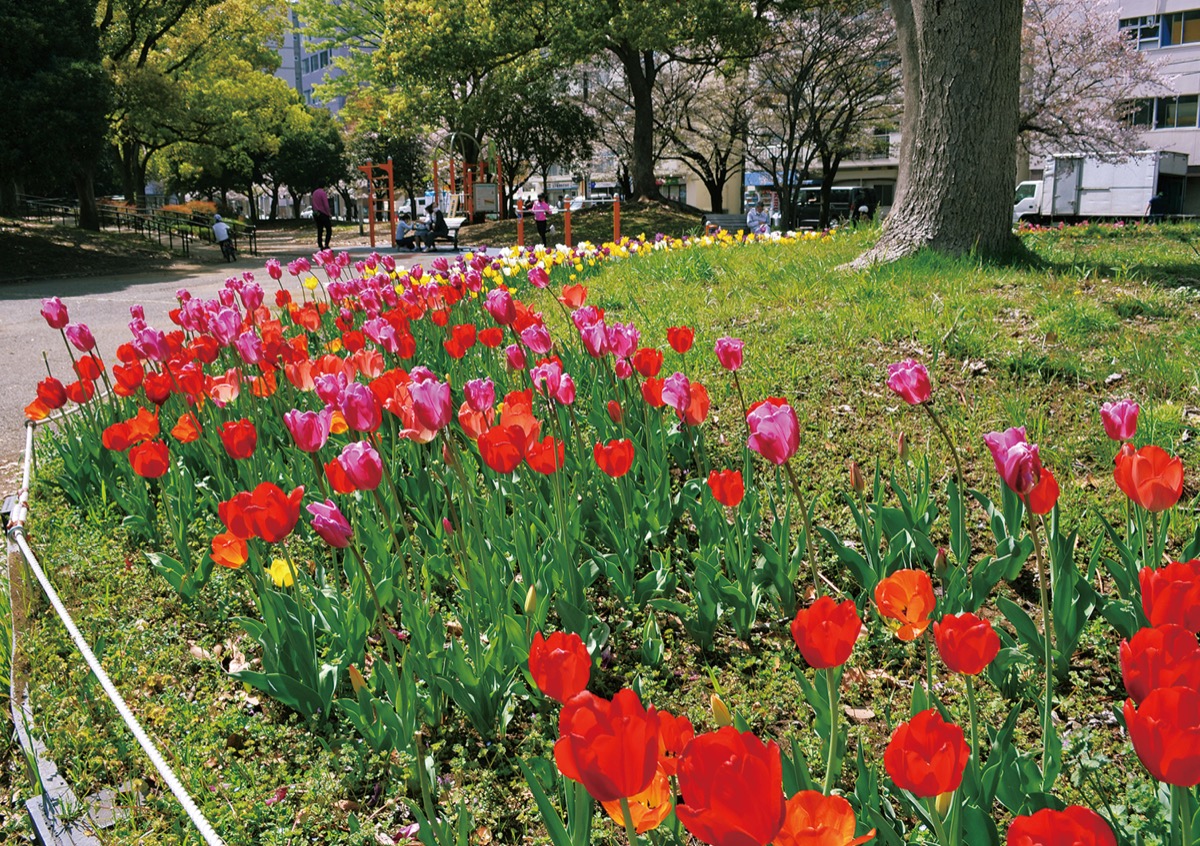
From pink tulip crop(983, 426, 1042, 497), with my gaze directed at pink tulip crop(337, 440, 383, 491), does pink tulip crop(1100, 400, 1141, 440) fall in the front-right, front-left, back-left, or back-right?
back-right

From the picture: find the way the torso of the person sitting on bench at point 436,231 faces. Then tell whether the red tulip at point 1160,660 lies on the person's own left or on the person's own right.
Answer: on the person's own left
